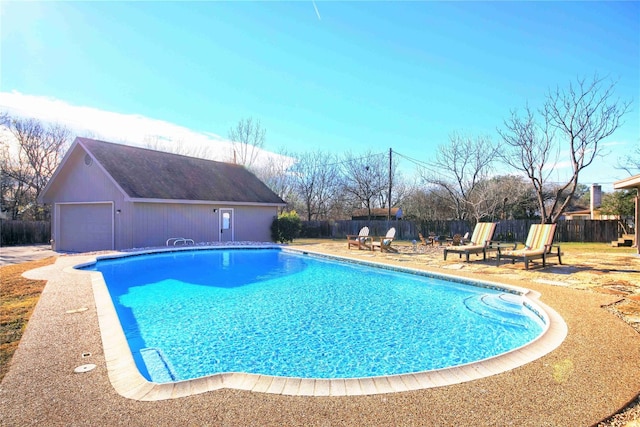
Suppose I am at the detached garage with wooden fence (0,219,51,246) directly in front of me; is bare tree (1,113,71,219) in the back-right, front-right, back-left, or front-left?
front-right

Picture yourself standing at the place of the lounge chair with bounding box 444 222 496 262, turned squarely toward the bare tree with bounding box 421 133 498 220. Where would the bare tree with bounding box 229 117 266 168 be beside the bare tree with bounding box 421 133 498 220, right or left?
left

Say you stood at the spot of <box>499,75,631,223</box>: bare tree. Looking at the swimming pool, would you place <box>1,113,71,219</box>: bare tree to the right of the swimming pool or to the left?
right

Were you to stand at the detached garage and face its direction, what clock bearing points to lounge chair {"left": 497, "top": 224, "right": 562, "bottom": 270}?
The lounge chair is roughly at 9 o'clock from the detached garage.

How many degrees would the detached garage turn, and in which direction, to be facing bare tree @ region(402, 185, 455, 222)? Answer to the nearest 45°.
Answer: approximately 135° to its left

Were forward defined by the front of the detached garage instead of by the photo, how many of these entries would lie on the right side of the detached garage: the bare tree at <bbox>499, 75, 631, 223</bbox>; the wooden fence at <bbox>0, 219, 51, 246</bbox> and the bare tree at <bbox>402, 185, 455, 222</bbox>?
1

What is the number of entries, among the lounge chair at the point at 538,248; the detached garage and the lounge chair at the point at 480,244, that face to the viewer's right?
0

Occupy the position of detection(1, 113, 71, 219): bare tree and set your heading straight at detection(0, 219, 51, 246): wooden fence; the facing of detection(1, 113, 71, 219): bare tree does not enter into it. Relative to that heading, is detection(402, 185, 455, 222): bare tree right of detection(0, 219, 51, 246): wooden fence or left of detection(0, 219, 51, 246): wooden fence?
left

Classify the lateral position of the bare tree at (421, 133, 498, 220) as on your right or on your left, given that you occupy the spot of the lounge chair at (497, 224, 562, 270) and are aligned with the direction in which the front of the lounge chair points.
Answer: on your right

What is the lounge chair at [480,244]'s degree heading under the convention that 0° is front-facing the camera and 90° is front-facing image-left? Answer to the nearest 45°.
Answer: approximately 45°

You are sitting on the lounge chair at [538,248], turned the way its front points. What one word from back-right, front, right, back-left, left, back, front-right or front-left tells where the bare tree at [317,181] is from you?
right

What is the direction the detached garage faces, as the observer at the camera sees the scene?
facing the viewer and to the left of the viewer

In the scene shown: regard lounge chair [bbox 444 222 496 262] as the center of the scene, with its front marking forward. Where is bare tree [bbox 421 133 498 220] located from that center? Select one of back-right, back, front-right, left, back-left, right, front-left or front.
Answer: back-right

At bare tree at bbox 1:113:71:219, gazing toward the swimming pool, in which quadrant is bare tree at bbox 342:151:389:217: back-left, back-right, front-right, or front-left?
front-left

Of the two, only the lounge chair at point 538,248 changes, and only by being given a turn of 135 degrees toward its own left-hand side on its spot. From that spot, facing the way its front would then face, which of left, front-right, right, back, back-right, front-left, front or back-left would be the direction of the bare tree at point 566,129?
left

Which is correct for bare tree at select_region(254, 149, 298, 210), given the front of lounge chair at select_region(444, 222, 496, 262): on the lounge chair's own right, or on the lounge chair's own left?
on the lounge chair's own right

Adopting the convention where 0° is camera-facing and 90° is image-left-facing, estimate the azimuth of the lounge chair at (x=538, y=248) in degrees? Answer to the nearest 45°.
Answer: approximately 45°

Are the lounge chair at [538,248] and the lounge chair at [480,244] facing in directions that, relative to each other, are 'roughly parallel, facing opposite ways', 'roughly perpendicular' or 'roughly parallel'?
roughly parallel
